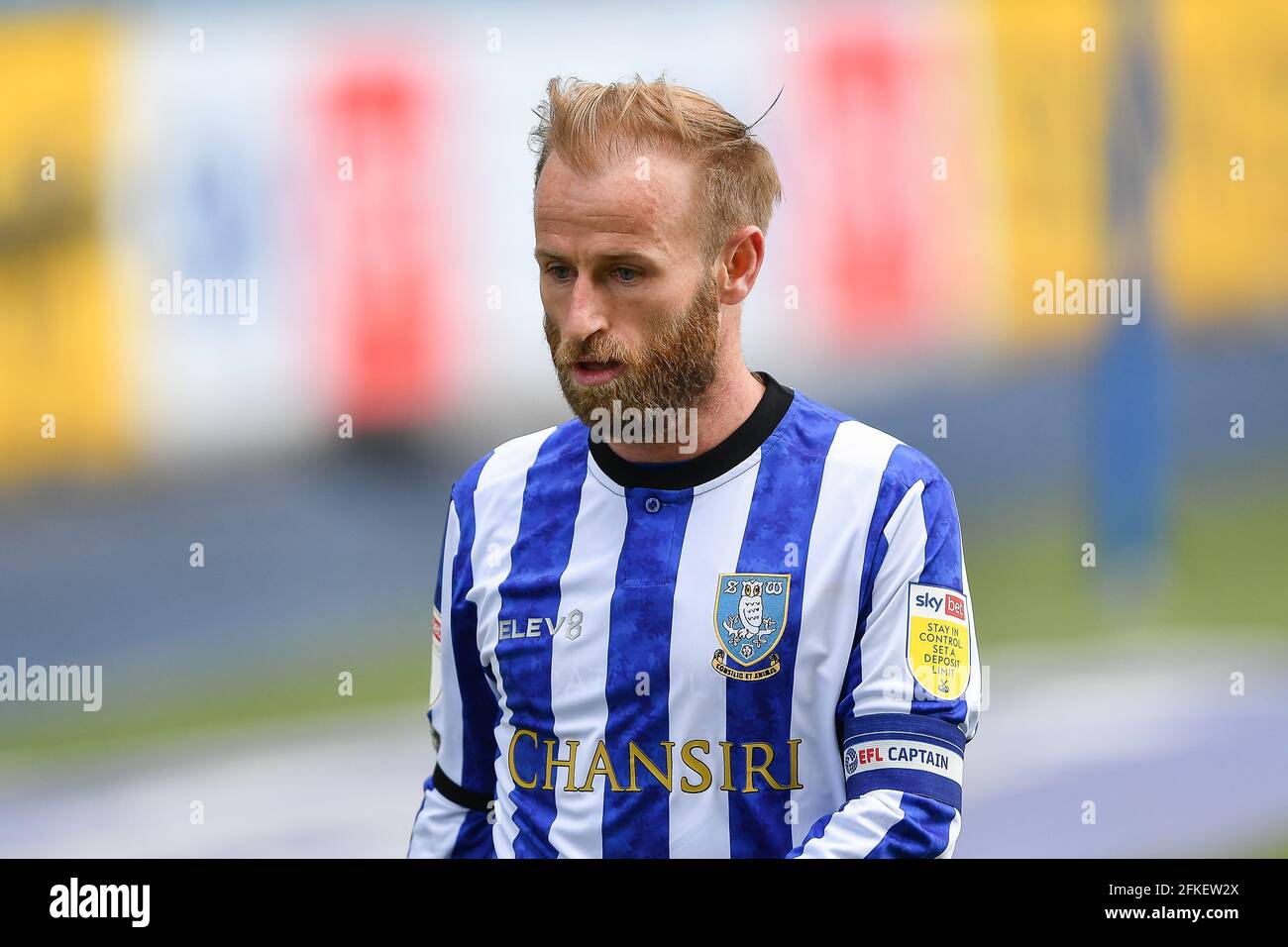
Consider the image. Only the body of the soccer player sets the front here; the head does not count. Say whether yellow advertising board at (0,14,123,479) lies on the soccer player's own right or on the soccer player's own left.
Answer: on the soccer player's own right

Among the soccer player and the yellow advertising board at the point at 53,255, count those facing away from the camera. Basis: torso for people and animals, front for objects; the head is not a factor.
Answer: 0

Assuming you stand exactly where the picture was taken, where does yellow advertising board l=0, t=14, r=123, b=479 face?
facing the viewer

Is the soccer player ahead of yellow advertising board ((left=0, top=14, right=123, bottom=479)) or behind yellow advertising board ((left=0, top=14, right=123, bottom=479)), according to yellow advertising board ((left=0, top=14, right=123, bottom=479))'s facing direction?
ahead

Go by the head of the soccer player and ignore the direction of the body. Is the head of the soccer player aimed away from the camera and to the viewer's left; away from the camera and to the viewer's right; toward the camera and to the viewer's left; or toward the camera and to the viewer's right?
toward the camera and to the viewer's left

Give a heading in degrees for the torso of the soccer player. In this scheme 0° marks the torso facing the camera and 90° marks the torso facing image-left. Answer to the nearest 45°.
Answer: approximately 45°
